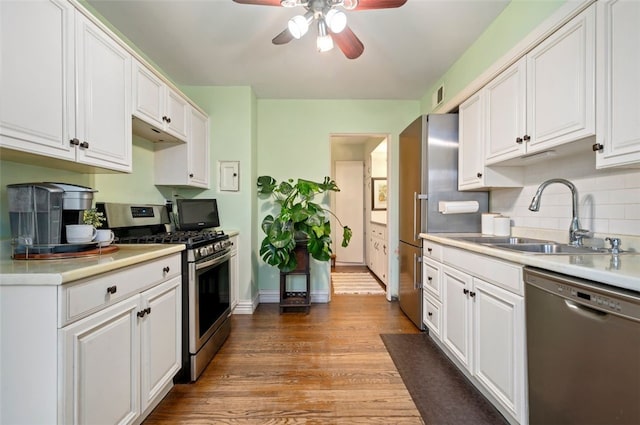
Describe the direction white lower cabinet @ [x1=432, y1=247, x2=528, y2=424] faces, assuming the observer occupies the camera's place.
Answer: facing the viewer and to the left of the viewer

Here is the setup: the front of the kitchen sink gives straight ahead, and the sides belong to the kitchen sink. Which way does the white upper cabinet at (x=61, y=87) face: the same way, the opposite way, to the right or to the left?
the opposite way

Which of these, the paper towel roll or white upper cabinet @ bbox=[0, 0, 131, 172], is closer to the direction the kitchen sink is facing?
the white upper cabinet

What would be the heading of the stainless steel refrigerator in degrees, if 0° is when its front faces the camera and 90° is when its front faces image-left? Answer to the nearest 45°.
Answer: approximately 90°

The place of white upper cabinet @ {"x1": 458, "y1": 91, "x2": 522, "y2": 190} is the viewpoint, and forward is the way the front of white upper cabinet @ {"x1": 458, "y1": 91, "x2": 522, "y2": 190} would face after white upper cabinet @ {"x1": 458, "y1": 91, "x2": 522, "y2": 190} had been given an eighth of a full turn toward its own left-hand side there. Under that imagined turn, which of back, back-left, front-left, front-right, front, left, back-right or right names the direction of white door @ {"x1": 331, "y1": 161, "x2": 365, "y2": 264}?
back-right

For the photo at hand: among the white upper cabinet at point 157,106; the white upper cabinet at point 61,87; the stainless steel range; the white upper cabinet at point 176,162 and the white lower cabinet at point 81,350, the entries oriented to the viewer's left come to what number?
0

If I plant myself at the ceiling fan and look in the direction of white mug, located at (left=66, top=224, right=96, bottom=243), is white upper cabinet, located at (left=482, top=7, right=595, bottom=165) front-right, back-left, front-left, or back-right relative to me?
back-left

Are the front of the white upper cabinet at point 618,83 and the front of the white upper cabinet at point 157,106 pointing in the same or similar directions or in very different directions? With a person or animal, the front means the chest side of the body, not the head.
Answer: very different directions

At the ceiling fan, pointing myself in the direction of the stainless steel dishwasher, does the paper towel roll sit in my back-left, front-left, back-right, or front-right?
front-left

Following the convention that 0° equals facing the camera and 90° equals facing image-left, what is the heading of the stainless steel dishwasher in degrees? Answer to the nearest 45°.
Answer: approximately 45°

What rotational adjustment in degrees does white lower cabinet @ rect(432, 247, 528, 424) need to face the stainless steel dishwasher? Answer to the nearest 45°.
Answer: approximately 90° to its left

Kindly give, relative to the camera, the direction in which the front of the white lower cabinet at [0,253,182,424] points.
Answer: facing the viewer and to the right of the viewer

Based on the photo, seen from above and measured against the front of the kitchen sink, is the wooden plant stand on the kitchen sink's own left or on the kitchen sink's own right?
on the kitchen sink's own right

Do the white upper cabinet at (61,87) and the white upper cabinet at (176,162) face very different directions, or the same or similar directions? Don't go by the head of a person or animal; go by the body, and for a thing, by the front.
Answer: same or similar directions

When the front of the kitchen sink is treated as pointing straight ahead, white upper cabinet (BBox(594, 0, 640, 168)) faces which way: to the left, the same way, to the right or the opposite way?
the same way

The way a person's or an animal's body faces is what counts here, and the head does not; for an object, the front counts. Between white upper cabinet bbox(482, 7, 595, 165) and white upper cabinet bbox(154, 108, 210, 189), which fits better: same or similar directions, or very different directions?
very different directions
